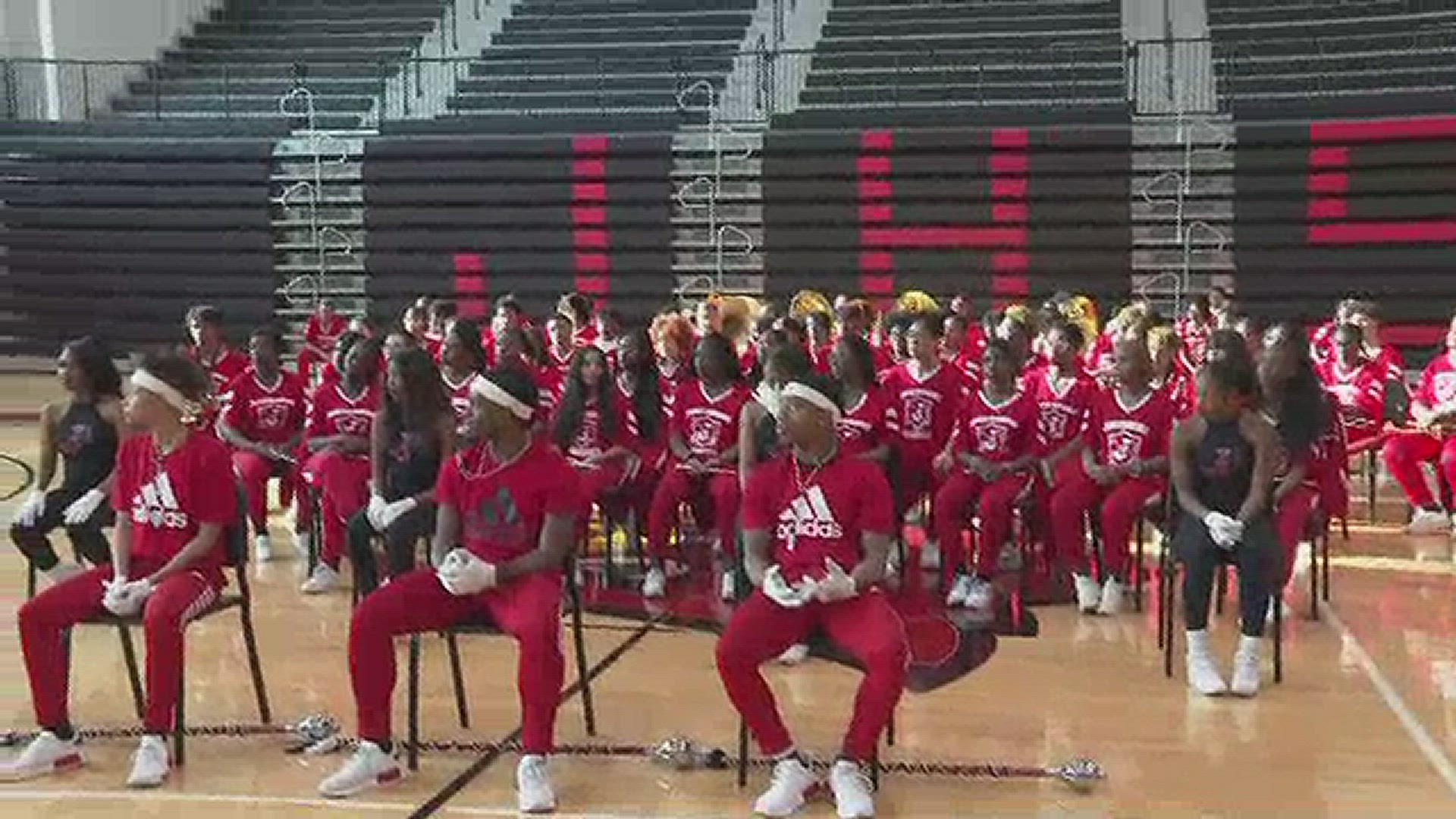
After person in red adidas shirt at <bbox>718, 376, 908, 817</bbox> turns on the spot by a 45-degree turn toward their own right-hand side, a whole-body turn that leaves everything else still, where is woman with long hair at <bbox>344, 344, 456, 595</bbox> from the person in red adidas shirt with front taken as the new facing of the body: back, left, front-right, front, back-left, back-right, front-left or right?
right

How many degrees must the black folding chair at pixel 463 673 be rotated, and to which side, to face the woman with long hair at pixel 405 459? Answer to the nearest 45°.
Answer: approximately 135° to its right

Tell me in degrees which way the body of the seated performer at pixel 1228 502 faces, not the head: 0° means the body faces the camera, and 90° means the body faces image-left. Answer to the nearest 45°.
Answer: approximately 0°

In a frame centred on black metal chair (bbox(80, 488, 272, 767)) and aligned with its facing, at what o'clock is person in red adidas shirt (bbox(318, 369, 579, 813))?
The person in red adidas shirt is roughly at 9 o'clock from the black metal chair.

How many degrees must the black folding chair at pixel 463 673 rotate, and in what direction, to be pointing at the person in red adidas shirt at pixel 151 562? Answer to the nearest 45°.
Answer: approximately 45° to its right

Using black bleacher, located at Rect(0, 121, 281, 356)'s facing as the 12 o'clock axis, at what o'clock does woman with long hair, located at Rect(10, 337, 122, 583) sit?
The woman with long hair is roughly at 12 o'clock from the black bleacher.
